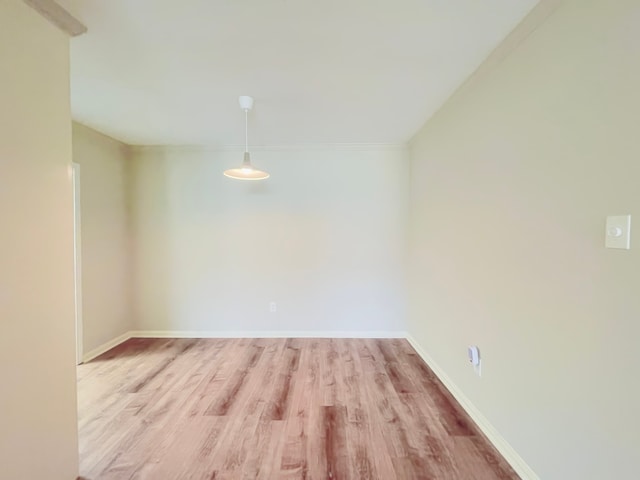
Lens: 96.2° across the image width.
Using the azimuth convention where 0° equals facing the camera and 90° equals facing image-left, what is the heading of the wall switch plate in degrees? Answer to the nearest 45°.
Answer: approximately 45°
